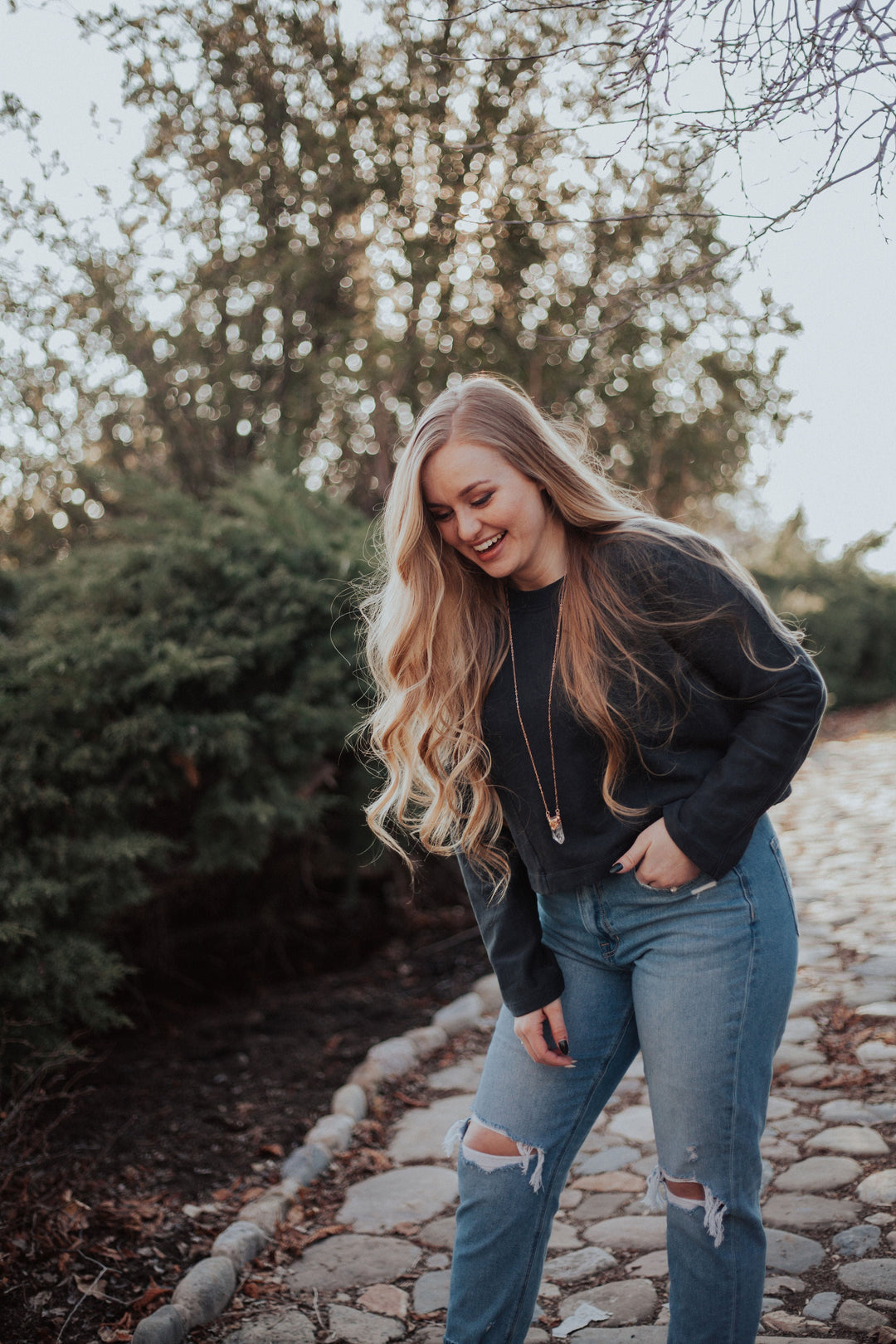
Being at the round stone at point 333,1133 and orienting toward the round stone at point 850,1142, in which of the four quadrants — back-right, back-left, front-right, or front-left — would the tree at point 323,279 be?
back-left

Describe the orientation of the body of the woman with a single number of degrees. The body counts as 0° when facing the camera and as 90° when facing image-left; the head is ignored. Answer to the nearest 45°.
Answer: approximately 45°

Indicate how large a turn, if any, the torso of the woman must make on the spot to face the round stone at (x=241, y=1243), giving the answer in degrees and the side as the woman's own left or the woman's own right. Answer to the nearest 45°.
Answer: approximately 90° to the woman's own right

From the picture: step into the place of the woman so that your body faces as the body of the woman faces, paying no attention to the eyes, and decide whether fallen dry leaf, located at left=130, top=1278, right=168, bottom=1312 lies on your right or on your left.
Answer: on your right

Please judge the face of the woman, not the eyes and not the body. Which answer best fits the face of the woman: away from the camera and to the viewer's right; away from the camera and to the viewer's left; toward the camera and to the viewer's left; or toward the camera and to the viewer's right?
toward the camera and to the viewer's left

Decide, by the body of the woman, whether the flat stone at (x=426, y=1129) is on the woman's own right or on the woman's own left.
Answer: on the woman's own right

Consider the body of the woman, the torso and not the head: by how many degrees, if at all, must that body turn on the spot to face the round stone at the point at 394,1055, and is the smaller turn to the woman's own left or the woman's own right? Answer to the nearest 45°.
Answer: approximately 135° to the woman's own right

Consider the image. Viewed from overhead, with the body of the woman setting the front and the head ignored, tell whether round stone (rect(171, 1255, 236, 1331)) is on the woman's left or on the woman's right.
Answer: on the woman's right

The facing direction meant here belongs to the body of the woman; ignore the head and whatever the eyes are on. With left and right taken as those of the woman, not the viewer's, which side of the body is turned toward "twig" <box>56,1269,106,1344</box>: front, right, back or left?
right

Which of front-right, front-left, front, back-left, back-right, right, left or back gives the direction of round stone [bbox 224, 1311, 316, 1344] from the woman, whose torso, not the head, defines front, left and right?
right

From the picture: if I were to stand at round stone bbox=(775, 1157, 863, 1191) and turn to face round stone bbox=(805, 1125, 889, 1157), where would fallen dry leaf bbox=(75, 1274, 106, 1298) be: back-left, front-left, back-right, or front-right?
back-left

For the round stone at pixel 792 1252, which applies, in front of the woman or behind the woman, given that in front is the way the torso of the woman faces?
behind
